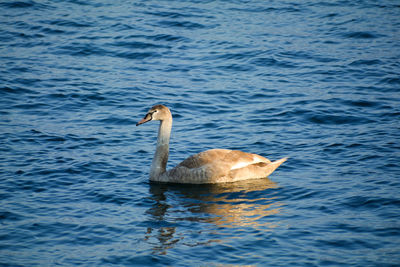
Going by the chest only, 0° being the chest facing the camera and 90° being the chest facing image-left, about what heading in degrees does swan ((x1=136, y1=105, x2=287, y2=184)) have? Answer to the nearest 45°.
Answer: approximately 90°
